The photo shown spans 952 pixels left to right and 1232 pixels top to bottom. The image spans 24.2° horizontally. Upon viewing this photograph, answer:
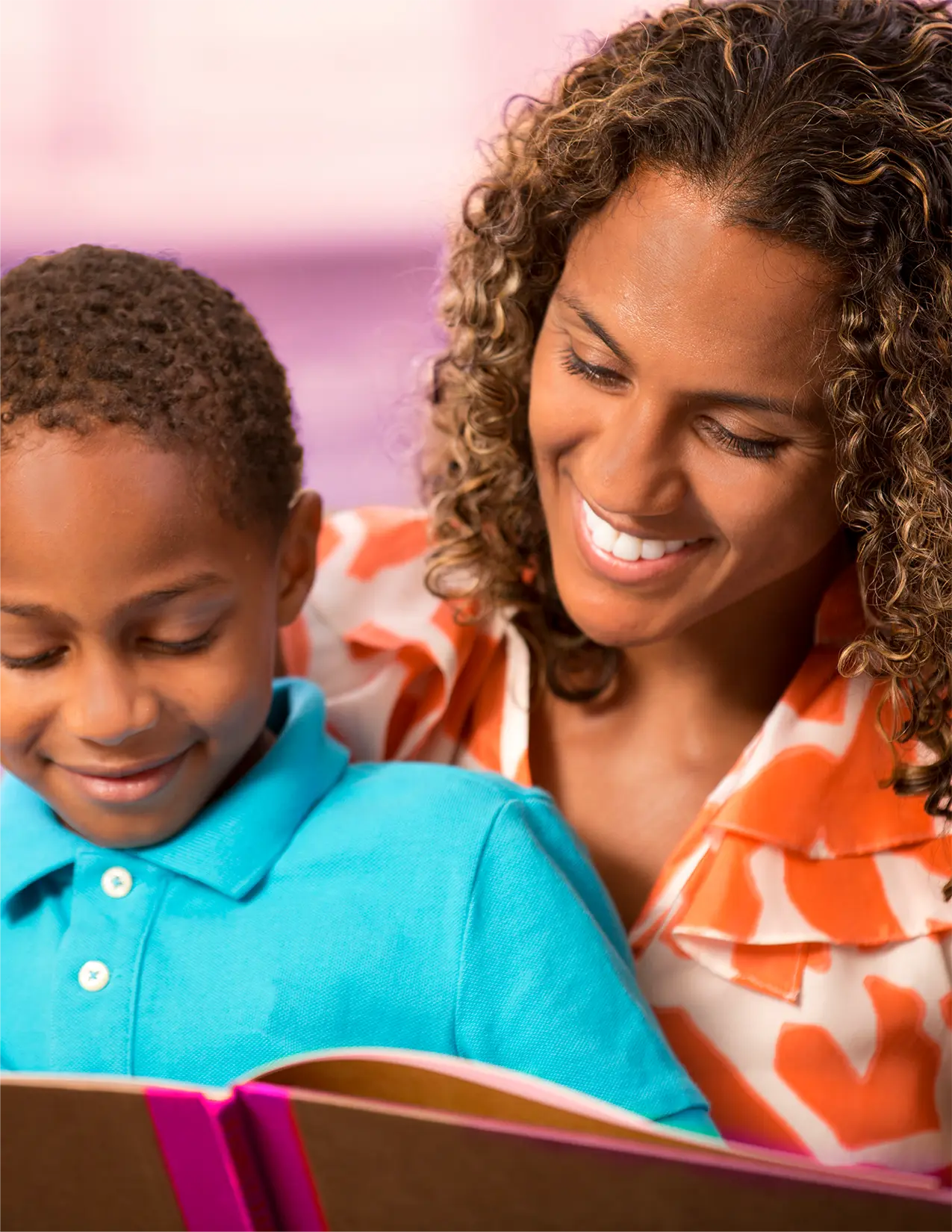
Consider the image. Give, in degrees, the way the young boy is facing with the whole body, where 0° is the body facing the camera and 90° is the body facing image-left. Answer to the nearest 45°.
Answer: approximately 0°

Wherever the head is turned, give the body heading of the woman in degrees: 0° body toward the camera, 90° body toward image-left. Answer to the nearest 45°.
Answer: approximately 45°
